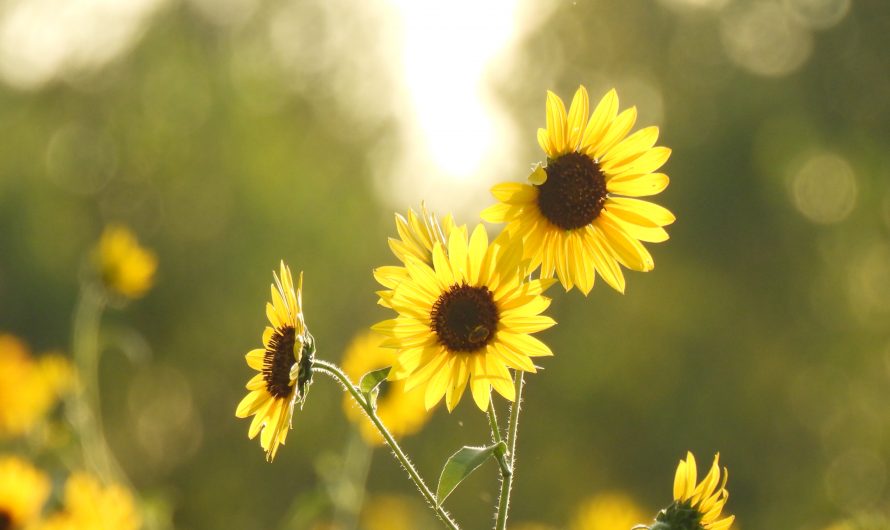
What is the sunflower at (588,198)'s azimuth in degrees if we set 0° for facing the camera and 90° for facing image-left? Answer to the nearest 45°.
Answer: approximately 0°

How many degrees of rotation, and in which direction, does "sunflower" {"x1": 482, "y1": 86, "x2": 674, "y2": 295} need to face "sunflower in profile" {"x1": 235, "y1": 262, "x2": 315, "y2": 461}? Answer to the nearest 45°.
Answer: approximately 90° to its right
